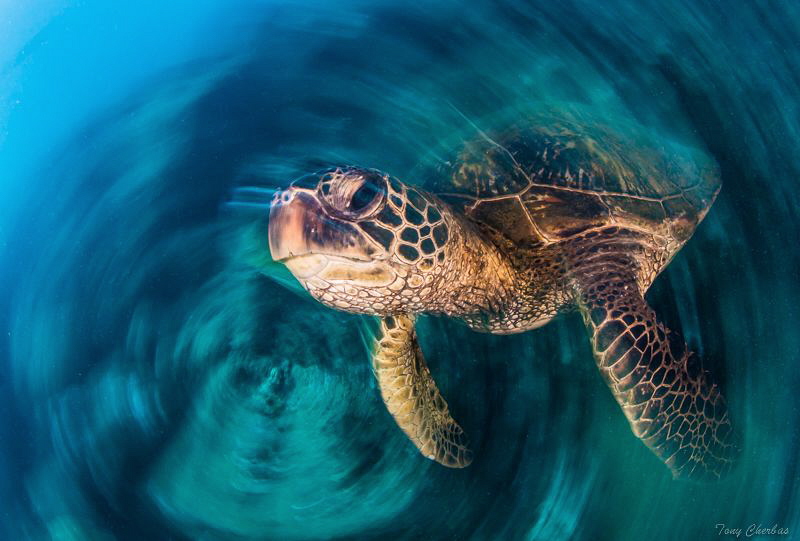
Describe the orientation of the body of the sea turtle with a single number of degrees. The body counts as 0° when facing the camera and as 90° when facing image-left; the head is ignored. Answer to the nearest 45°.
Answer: approximately 45°
